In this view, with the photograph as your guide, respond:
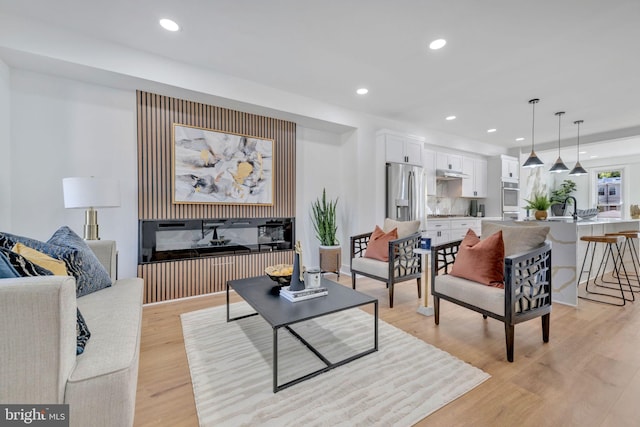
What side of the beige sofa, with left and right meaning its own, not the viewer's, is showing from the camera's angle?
right

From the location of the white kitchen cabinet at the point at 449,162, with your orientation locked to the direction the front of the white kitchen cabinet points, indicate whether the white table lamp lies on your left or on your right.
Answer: on your right

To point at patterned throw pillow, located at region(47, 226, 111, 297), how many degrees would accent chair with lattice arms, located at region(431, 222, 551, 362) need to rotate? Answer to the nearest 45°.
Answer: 0° — it already faces it

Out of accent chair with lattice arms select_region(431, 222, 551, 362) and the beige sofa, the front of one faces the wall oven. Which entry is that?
the beige sofa

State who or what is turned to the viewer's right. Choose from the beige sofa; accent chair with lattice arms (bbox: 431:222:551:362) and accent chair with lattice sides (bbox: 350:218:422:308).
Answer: the beige sofa

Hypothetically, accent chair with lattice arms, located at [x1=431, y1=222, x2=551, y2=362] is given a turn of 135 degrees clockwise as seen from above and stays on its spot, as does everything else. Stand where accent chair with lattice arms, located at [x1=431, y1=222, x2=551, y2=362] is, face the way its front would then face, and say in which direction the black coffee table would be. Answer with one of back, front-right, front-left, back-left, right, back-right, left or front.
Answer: back-left

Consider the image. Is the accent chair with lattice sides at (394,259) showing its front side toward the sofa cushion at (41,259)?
yes

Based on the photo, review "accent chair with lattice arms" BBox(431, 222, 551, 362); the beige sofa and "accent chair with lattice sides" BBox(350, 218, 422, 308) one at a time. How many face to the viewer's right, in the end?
1

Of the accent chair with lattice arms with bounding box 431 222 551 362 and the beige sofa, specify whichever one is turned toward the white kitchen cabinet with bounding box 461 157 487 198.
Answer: the beige sofa

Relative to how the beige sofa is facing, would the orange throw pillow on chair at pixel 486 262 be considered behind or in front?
in front

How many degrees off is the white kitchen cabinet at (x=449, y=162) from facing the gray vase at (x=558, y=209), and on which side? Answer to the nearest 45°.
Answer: approximately 45° to its left

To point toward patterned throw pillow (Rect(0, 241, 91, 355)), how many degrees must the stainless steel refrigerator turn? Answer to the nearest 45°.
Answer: approximately 45° to its right

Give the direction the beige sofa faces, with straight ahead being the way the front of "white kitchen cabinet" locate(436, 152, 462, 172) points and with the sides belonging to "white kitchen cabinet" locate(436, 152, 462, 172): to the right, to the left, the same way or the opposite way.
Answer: to the left

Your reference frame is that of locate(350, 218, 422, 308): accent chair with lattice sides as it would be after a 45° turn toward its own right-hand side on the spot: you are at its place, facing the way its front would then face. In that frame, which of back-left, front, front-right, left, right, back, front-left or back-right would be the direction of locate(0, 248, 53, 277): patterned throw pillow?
front-left

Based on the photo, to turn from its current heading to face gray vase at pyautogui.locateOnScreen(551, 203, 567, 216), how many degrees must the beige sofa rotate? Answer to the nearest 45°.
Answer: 0° — it already faces it

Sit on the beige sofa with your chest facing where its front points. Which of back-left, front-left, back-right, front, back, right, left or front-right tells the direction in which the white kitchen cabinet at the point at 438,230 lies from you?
front

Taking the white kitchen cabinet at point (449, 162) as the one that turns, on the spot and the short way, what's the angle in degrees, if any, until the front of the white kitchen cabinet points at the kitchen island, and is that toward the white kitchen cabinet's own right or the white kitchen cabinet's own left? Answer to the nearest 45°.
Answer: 0° — it already faces it

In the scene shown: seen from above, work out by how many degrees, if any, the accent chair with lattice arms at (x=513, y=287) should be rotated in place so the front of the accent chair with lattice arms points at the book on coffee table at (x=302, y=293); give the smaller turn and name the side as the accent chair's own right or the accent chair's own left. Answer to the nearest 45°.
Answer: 0° — it already faces it

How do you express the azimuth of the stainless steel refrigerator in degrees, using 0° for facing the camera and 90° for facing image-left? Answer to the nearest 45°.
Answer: approximately 315°

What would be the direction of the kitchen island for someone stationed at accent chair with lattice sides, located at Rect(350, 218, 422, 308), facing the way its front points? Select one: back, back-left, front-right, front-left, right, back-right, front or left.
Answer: back-left

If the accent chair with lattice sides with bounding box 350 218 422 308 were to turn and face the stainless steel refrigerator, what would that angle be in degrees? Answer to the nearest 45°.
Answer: approximately 135° to its right
